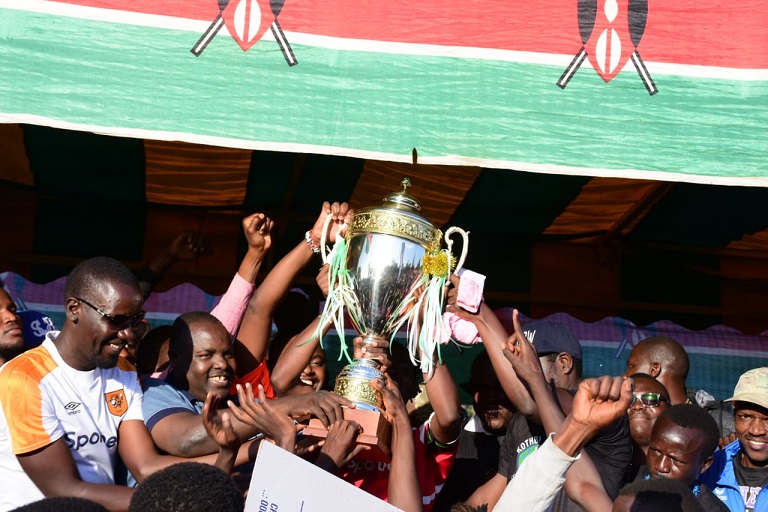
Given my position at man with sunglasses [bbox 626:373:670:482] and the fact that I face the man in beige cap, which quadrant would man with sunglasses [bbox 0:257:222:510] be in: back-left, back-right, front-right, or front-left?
back-right

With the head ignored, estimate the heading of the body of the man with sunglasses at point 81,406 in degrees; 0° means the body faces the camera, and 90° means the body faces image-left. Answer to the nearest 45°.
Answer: approximately 315°

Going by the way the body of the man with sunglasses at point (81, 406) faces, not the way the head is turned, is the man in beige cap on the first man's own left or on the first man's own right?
on the first man's own left

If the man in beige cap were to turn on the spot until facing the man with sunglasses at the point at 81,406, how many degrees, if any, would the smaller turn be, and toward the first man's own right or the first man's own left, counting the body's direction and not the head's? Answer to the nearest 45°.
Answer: approximately 45° to the first man's own right

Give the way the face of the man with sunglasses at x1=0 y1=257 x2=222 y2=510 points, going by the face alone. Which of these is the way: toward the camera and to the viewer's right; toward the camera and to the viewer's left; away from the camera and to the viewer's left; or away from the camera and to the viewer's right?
toward the camera and to the viewer's right

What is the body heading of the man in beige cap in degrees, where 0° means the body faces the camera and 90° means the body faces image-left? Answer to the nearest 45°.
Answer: approximately 0°

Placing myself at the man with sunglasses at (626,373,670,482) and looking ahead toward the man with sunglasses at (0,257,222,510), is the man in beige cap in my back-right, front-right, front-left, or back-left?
back-left
